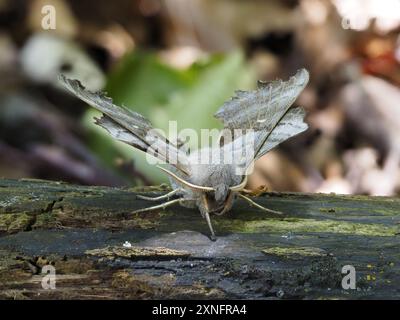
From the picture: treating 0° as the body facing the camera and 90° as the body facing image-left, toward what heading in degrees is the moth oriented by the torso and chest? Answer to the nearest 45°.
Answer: approximately 0°
